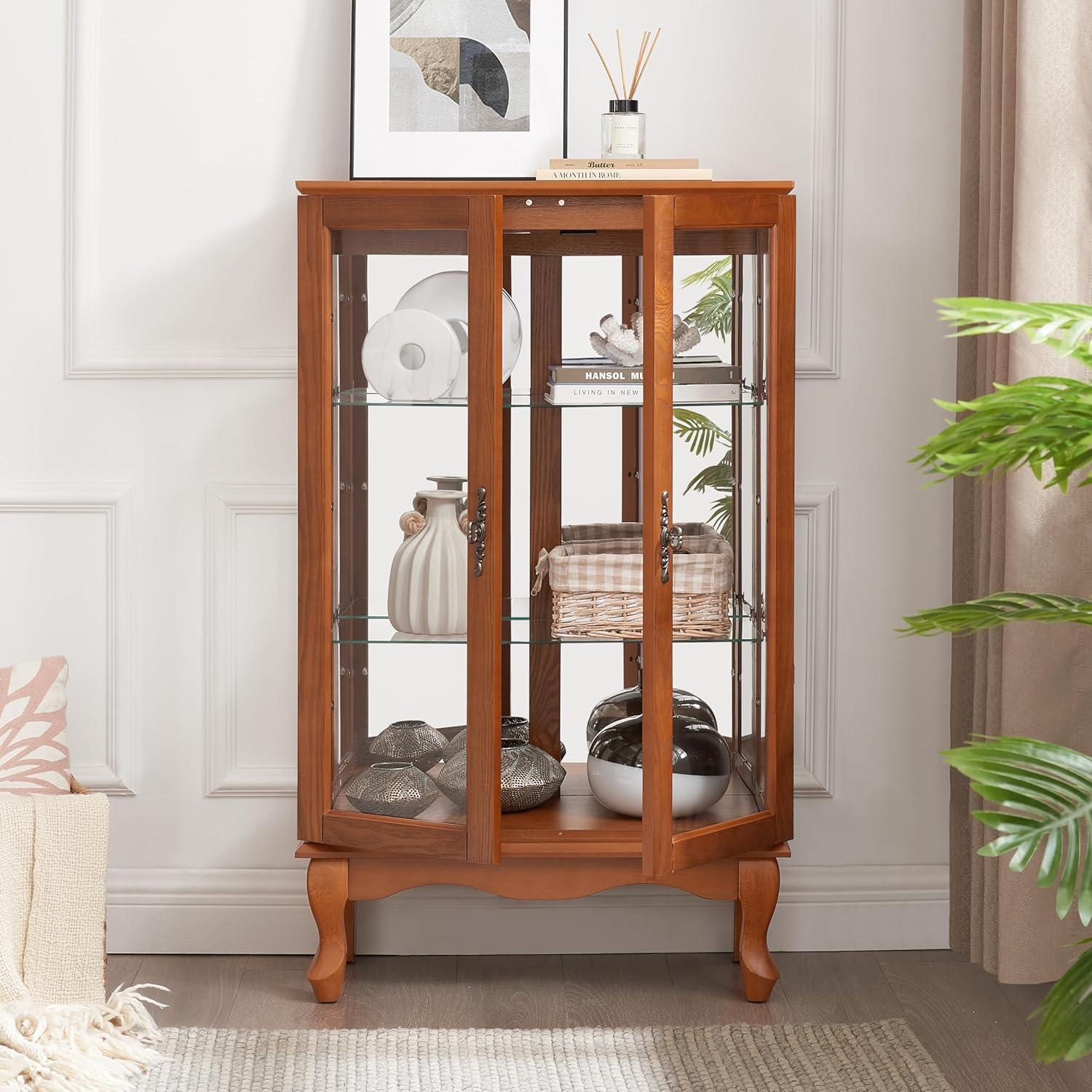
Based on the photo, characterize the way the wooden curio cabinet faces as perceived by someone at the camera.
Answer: facing the viewer

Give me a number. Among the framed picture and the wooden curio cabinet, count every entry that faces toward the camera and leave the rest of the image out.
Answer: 2

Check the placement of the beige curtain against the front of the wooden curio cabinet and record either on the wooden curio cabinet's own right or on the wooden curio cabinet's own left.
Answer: on the wooden curio cabinet's own left

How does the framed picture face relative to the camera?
toward the camera

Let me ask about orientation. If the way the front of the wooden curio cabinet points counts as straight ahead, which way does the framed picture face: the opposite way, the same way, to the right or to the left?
the same way

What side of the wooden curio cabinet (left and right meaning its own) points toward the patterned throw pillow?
right
